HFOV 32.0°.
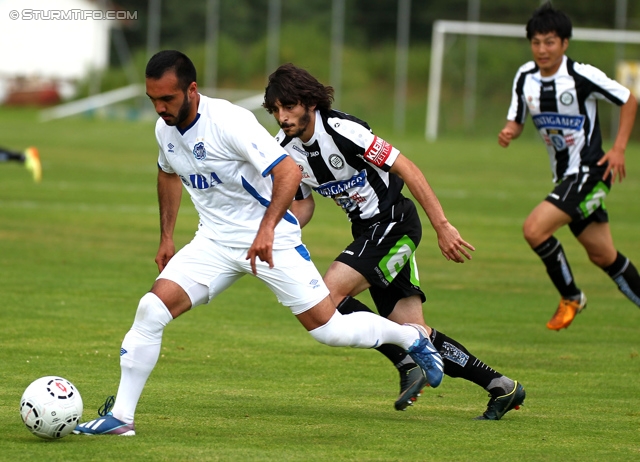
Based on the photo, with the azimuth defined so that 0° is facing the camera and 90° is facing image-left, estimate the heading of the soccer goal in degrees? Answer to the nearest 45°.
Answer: approximately 0°

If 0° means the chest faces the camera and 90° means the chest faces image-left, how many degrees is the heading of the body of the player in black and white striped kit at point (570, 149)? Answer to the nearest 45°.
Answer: approximately 45°

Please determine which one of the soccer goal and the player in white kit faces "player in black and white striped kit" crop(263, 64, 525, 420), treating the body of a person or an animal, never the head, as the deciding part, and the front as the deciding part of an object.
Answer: the soccer goal

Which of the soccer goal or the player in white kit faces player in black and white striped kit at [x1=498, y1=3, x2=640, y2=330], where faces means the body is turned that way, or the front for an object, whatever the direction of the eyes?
the soccer goal

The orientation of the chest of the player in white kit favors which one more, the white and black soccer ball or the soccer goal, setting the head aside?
the white and black soccer ball

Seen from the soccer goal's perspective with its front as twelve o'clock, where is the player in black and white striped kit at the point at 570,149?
The player in black and white striped kit is roughly at 12 o'clock from the soccer goal.

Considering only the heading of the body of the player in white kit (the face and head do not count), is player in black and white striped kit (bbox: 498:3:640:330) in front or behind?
behind
